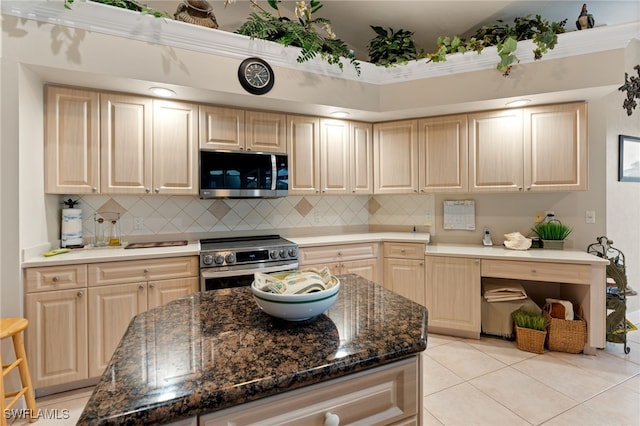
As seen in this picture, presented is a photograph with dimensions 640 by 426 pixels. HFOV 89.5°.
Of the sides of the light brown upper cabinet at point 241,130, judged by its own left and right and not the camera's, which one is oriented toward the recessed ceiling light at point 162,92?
right

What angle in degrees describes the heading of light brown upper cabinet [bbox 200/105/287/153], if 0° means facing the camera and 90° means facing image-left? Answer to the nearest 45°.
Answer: approximately 0°

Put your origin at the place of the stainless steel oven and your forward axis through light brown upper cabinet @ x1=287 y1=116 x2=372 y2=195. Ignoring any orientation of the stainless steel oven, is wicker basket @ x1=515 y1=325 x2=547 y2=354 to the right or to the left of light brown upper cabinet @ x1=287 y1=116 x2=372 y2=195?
right

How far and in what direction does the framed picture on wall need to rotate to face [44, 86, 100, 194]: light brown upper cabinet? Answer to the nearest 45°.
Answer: approximately 90° to its right

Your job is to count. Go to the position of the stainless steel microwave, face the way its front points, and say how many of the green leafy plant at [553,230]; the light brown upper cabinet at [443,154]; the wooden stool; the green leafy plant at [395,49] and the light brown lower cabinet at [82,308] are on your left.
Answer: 3

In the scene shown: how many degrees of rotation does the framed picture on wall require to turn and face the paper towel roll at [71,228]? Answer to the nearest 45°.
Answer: approximately 90° to its right
